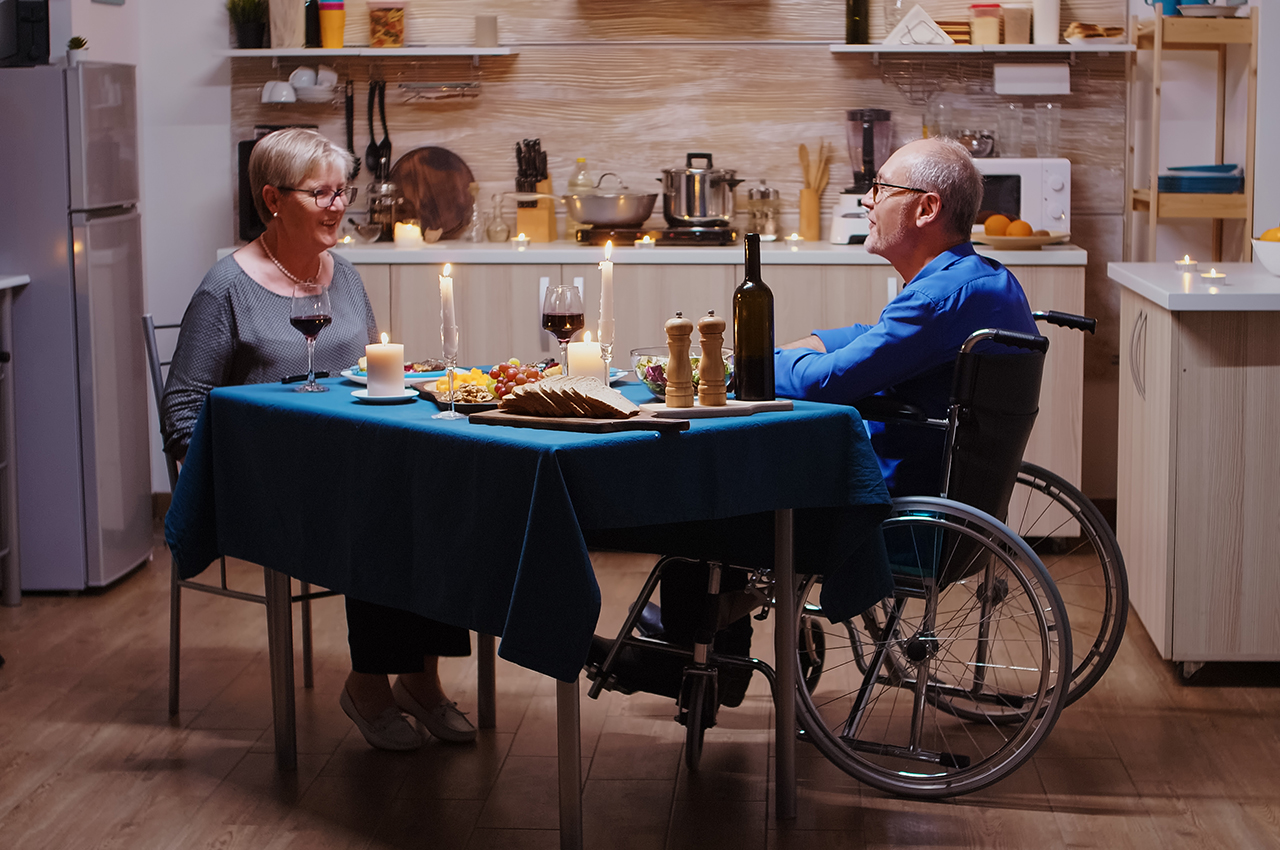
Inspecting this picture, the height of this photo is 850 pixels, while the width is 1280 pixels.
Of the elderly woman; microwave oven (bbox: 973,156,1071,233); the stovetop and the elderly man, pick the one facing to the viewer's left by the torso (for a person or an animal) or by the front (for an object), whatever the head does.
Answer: the elderly man

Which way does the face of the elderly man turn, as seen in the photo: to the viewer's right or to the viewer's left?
to the viewer's left

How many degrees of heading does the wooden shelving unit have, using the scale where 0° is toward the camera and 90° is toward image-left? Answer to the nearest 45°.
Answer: approximately 0°

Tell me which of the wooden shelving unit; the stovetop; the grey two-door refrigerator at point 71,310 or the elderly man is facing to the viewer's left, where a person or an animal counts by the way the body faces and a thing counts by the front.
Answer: the elderly man

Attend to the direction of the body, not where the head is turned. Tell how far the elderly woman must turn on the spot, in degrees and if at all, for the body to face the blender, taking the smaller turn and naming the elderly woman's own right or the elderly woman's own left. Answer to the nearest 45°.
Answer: approximately 90° to the elderly woman's own left

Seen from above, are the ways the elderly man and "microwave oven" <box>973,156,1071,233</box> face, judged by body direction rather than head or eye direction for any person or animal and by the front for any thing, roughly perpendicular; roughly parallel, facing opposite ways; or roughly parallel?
roughly perpendicular

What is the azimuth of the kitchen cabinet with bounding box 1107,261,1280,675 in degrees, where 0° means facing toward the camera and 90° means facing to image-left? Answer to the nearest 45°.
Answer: approximately 90°

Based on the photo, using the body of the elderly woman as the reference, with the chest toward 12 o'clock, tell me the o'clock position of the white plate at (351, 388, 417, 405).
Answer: The white plate is roughly at 1 o'clock from the elderly woman.
